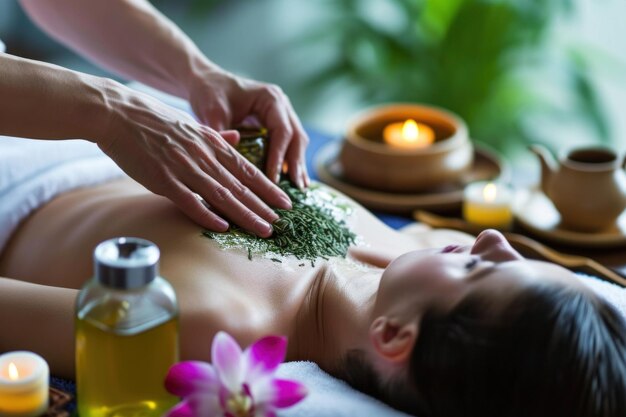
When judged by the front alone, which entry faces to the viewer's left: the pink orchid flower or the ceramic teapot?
the ceramic teapot

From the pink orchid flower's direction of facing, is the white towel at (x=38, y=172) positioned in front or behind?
behind

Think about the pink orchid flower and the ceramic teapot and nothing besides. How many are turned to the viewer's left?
1

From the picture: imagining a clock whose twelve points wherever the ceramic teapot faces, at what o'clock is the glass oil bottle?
The glass oil bottle is roughly at 10 o'clock from the ceramic teapot.

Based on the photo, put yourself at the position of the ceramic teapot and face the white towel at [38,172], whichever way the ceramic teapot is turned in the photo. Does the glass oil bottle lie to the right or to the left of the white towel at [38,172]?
left

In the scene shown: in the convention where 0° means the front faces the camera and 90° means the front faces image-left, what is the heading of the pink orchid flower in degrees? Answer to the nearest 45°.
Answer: approximately 0°

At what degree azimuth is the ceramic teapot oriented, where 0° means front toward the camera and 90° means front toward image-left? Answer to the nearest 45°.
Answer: approximately 90°

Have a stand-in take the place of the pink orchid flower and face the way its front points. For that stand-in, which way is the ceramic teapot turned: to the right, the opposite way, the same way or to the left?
to the right

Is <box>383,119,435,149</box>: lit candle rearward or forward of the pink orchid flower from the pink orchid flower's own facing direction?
rearward
